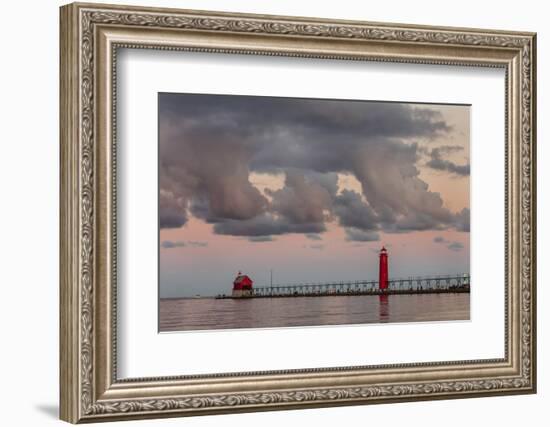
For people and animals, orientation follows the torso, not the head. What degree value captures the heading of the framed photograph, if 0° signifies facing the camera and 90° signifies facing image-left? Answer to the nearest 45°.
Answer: approximately 315°
